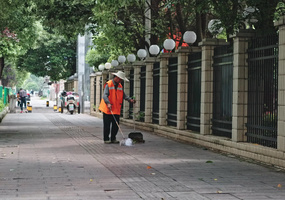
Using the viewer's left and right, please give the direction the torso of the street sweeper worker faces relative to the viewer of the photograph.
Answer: facing the viewer and to the right of the viewer

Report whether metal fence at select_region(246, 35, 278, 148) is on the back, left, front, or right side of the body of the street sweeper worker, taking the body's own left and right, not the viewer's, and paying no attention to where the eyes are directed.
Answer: front
